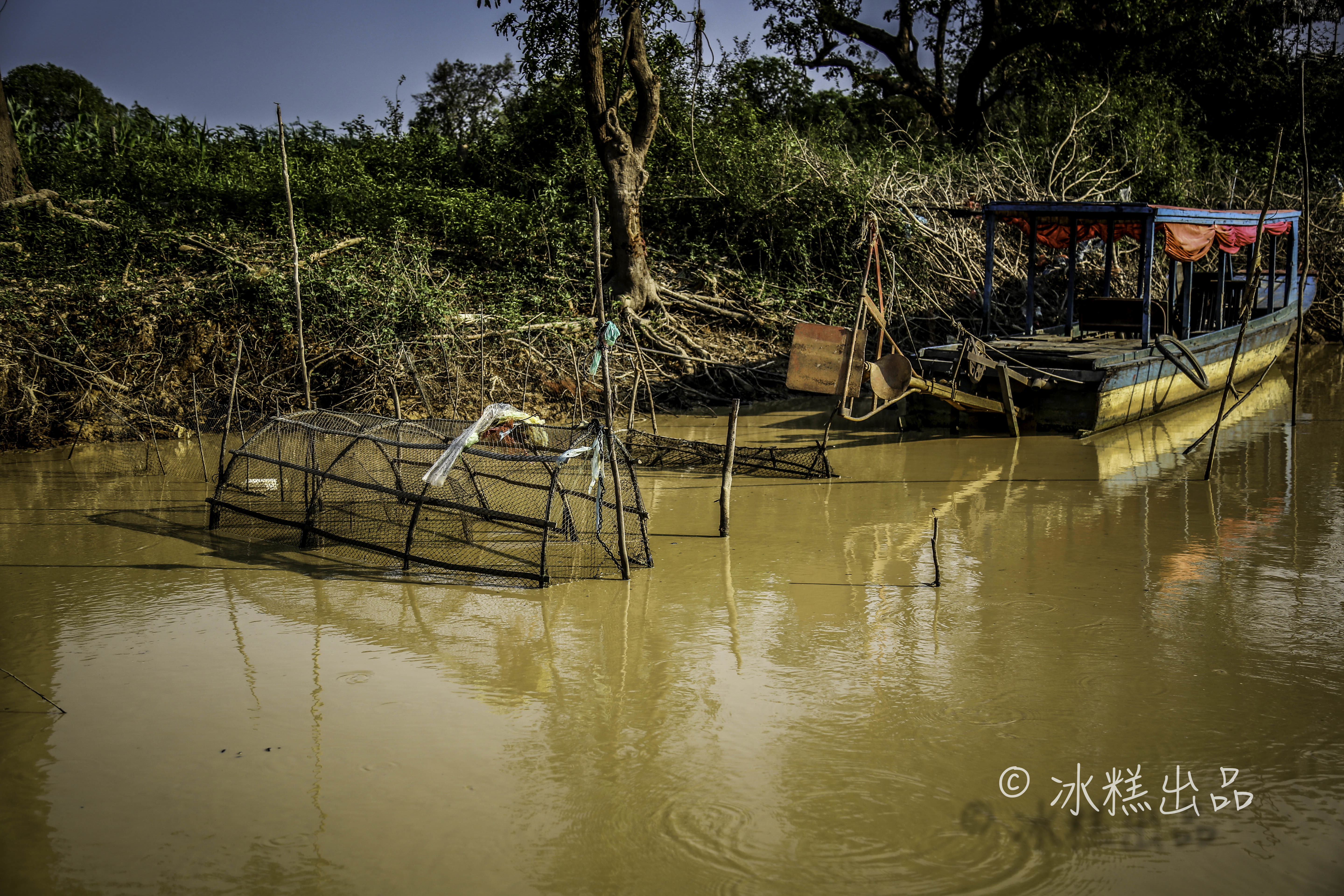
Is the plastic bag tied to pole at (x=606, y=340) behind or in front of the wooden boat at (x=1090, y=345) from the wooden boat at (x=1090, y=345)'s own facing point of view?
behind

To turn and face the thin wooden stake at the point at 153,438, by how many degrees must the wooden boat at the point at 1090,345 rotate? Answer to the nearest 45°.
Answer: approximately 180°

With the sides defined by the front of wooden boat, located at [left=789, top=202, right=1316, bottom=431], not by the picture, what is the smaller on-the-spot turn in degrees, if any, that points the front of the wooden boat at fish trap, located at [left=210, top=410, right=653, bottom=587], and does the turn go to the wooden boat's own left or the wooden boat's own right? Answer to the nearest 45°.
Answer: approximately 180°

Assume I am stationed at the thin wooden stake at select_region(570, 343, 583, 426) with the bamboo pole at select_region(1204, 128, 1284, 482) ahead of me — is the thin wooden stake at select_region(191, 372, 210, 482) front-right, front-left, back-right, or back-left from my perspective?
back-right

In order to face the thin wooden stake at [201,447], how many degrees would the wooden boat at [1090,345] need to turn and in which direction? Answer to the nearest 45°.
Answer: approximately 180°

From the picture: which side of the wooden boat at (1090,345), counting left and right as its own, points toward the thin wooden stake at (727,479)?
back

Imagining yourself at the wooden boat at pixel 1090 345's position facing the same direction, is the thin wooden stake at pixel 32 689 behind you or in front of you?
behind

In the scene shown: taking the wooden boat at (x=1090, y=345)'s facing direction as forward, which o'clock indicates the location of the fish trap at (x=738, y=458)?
The fish trap is roughly at 6 o'clock from the wooden boat.

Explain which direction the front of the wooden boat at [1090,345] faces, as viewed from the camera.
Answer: facing away from the viewer and to the right of the viewer

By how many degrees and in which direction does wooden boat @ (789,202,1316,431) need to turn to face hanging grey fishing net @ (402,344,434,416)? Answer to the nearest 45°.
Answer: approximately 135° to its left

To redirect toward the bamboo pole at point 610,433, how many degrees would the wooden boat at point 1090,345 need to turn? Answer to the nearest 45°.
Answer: approximately 180°

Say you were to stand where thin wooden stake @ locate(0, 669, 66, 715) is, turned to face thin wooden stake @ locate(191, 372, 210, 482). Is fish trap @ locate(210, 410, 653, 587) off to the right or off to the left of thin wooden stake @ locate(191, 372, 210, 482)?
right
